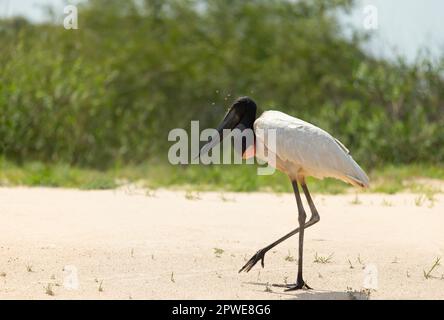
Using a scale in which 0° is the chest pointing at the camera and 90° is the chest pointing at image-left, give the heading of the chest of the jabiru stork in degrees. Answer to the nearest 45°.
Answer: approximately 90°

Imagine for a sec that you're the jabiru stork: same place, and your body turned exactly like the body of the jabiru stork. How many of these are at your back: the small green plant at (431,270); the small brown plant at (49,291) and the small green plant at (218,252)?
1

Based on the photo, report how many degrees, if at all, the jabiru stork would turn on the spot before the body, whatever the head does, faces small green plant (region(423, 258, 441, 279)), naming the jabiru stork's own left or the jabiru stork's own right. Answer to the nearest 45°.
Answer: approximately 180°

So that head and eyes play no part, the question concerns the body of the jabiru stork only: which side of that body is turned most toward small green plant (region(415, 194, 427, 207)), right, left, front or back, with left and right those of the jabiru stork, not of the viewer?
right

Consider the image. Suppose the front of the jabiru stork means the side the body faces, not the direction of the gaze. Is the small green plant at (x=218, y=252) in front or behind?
in front

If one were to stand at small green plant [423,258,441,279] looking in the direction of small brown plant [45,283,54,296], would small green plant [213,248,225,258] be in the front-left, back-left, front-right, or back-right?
front-right

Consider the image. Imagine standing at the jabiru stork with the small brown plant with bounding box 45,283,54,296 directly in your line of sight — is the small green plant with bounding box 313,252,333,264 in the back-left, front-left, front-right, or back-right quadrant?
back-right

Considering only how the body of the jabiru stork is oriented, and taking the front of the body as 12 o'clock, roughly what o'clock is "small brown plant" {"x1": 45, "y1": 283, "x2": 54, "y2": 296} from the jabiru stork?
The small brown plant is roughly at 11 o'clock from the jabiru stork.
